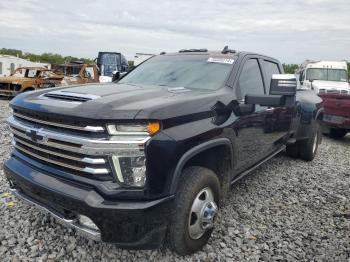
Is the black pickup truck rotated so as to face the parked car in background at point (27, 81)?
no

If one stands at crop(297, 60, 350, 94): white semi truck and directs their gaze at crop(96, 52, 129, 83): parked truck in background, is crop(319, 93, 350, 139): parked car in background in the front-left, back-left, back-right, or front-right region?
back-left

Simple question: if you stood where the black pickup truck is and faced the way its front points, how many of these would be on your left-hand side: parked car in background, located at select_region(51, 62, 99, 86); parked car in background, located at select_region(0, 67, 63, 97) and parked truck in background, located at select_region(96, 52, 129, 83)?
0

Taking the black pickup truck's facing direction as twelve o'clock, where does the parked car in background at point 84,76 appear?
The parked car in background is roughly at 4 o'clock from the black pickup truck.

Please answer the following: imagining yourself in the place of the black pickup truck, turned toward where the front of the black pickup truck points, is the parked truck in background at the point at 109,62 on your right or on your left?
on your right

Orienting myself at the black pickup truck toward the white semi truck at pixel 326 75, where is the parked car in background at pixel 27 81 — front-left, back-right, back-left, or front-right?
front-left

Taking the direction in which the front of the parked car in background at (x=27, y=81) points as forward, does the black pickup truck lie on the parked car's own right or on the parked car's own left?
on the parked car's own left

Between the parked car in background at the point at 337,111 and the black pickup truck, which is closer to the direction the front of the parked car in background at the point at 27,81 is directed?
the black pickup truck

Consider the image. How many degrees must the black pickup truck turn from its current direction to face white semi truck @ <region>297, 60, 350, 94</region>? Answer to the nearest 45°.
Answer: approximately 180°

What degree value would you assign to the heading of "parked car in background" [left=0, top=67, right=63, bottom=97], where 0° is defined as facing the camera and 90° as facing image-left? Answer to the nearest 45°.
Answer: approximately 45°

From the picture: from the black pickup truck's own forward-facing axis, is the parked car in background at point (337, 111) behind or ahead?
behind

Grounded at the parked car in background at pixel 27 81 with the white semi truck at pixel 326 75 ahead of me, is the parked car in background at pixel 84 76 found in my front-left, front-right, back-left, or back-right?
front-left

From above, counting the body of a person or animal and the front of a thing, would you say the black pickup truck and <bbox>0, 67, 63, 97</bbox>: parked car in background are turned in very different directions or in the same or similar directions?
same or similar directions

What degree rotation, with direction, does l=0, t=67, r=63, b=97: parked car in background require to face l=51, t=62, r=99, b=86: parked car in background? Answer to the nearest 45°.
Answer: approximately 135° to its left

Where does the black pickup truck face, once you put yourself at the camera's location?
facing the viewer and to the left of the viewer

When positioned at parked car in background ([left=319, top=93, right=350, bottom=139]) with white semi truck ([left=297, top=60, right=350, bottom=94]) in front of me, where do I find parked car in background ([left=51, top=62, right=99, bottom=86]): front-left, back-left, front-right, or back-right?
front-left

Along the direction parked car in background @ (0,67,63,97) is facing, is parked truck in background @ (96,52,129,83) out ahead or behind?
behind

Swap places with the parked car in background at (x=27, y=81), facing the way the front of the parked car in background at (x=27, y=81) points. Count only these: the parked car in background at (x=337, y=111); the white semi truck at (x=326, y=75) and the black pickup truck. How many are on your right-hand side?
0
